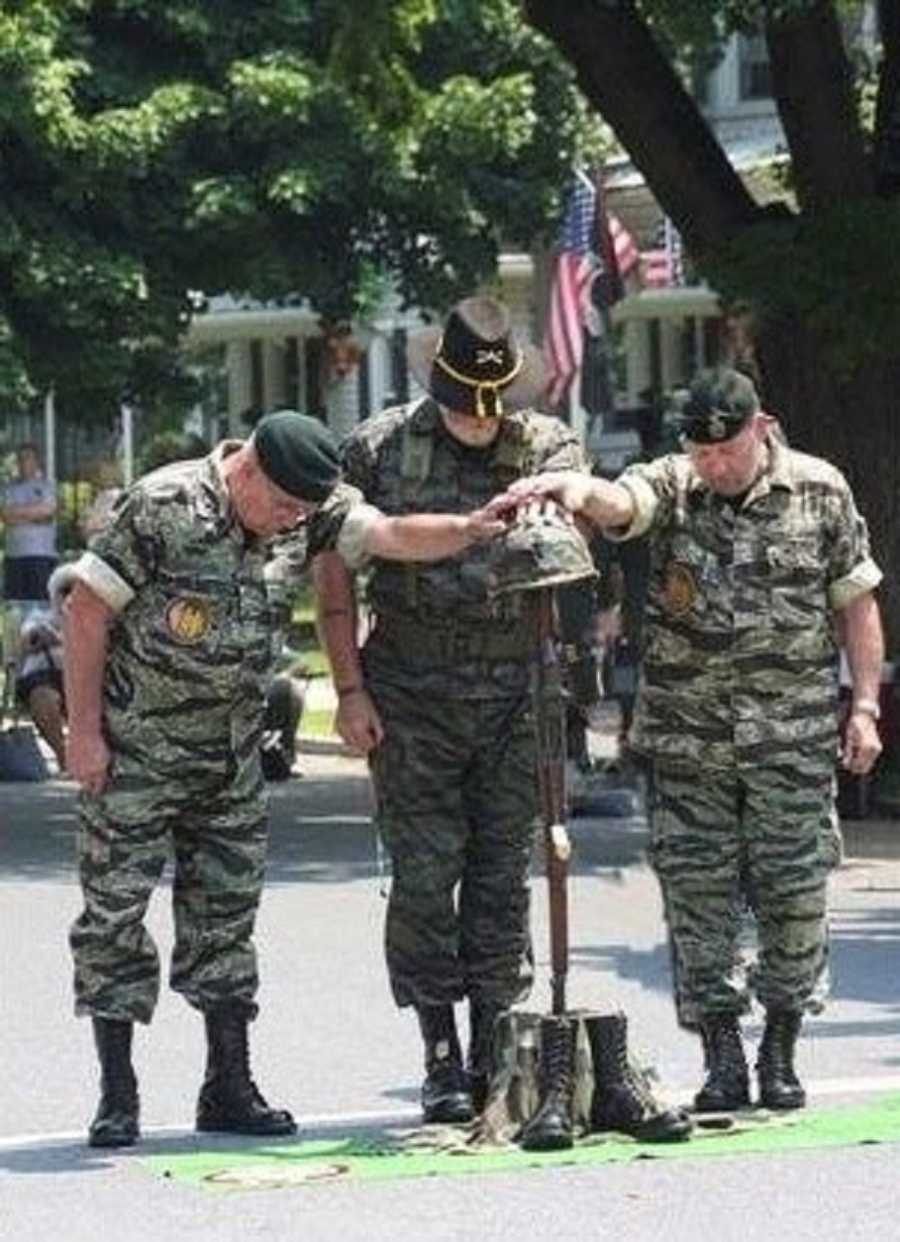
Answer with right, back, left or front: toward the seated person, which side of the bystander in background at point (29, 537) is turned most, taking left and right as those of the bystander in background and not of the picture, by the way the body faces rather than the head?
front

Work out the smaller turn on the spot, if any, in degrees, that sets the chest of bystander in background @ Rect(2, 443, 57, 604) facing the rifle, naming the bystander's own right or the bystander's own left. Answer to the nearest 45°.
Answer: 0° — they already face it

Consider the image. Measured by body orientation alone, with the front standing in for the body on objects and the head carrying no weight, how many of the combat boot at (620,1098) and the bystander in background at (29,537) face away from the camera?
0

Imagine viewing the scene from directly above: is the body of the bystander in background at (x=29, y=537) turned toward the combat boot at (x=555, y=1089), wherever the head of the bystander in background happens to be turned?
yes

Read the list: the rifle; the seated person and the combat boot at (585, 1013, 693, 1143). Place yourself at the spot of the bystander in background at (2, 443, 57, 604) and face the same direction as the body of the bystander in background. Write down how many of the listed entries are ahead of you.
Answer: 3

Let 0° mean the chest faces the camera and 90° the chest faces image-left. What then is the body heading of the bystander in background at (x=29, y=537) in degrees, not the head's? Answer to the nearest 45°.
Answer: approximately 0°
